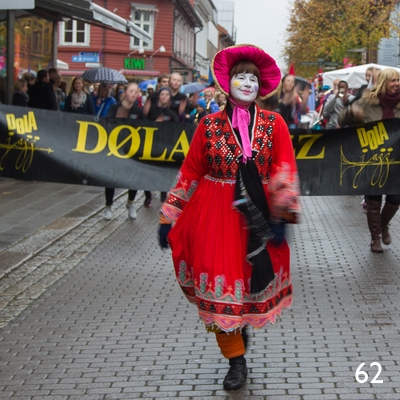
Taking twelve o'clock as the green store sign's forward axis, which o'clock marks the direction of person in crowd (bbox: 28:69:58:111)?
The person in crowd is roughly at 12 o'clock from the green store sign.

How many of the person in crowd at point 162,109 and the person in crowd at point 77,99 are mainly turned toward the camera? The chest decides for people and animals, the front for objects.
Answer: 2

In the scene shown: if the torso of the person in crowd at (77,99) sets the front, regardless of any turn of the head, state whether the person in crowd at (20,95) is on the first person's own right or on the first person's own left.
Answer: on the first person's own right

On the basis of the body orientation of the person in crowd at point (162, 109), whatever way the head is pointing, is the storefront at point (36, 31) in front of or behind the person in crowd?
behind

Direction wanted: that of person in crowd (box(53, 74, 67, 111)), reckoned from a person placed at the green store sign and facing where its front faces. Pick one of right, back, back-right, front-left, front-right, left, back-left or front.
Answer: front

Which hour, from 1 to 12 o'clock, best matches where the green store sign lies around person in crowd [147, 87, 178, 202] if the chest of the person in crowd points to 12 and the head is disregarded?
The green store sign is roughly at 6 o'clock from the person in crowd.

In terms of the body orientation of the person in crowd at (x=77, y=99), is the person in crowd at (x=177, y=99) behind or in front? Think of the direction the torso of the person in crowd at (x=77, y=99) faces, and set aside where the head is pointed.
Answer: in front

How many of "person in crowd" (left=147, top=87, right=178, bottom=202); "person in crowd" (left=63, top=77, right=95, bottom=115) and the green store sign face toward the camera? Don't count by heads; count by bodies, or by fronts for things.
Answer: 3

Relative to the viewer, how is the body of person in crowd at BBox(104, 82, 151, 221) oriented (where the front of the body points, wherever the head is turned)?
toward the camera

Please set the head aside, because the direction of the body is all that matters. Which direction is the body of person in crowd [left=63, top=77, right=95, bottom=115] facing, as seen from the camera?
toward the camera

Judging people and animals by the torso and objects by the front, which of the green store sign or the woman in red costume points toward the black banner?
the green store sign

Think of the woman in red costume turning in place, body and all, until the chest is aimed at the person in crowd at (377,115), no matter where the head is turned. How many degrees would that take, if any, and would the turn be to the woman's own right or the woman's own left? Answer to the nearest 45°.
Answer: approximately 180°
